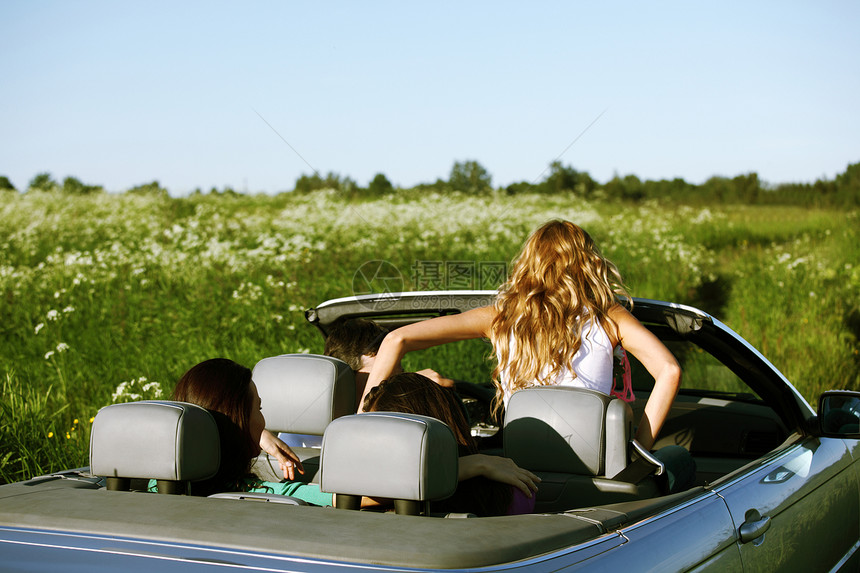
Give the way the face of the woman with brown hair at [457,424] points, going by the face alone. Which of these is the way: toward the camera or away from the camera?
away from the camera

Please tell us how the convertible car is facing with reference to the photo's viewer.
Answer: facing away from the viewer and to the right of the viewer

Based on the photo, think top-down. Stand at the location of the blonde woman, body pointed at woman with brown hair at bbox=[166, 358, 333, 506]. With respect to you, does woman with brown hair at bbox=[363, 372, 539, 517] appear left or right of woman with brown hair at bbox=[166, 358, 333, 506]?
left

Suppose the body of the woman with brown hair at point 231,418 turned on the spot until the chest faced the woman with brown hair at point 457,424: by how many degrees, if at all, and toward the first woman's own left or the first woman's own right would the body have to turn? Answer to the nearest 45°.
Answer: approximately 90° to the first woman's own right

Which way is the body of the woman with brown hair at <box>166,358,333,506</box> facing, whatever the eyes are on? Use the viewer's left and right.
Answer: facing away from the viewer and to the right of the viewer

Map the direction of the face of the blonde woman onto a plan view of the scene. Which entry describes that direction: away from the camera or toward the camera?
away from the camera

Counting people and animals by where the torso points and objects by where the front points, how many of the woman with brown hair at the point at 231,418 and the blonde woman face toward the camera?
0

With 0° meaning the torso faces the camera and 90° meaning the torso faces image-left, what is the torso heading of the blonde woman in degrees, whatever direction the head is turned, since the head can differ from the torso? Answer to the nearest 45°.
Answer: approximately 180°
